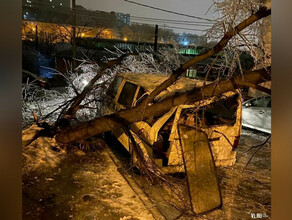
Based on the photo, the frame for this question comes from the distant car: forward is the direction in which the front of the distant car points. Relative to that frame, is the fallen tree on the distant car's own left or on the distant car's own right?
on the distant car's own left

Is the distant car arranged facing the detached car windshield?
no

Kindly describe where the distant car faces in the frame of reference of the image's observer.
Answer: facing away from the viewer and to the left of the viewer
